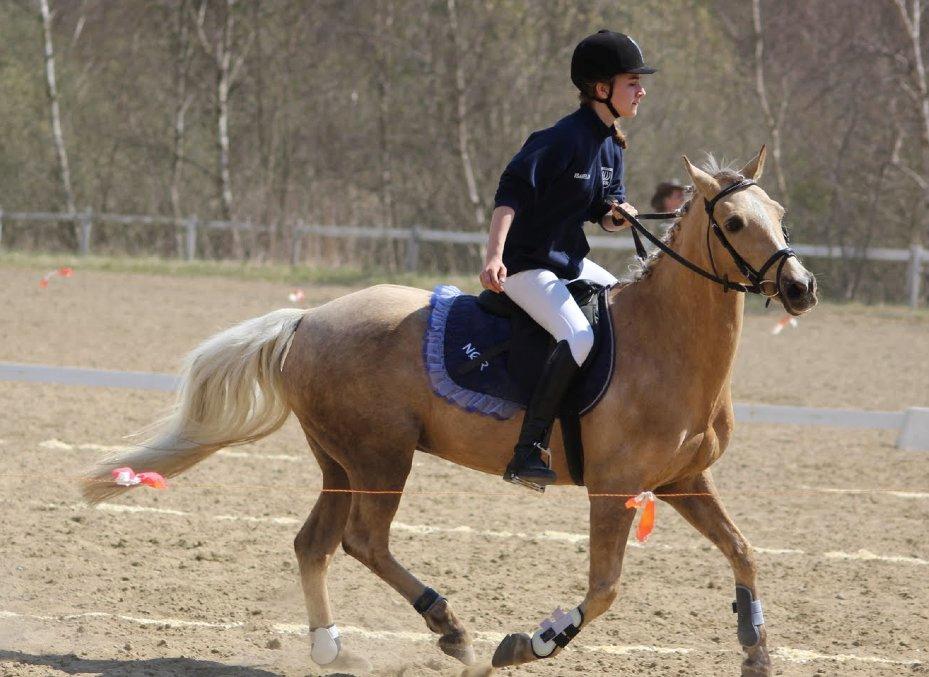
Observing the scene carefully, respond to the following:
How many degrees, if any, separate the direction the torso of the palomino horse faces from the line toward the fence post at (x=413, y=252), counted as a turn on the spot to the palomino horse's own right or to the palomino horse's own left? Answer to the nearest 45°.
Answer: approximately 90° to the palomino horse's own left

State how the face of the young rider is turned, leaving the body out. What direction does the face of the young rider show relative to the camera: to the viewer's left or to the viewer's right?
to the viewer's right

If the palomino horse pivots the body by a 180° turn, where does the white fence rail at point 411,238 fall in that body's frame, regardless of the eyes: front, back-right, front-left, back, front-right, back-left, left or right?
right

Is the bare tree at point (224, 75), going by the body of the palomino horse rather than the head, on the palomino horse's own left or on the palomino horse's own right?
on the palomino horse's own left

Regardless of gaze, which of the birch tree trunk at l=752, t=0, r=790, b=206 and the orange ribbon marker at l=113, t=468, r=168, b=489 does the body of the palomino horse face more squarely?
the birch tree trunk

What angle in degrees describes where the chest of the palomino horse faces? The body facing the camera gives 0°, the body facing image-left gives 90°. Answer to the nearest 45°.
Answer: approximately 270°

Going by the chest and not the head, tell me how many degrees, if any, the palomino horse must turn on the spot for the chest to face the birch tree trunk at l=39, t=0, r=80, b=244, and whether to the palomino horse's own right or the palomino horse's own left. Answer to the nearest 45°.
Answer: approximately 90° to the palomino horse's own left

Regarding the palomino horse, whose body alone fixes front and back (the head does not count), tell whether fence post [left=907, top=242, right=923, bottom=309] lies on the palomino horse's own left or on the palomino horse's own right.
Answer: on the palomino horse's own left

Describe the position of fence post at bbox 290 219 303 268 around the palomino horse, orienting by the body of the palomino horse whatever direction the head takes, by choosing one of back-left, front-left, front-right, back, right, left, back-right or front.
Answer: left

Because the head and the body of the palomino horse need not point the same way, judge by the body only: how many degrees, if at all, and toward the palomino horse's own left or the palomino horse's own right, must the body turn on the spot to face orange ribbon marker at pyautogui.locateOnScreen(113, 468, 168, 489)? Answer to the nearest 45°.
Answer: approximately 180°

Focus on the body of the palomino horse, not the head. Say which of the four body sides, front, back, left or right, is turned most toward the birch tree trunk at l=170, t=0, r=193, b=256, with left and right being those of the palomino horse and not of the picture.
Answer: left

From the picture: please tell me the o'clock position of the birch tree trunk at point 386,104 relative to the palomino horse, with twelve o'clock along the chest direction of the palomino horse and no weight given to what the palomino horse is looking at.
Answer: The birch tree trunk is roughly at 9 o'clock from the palomino horse.
